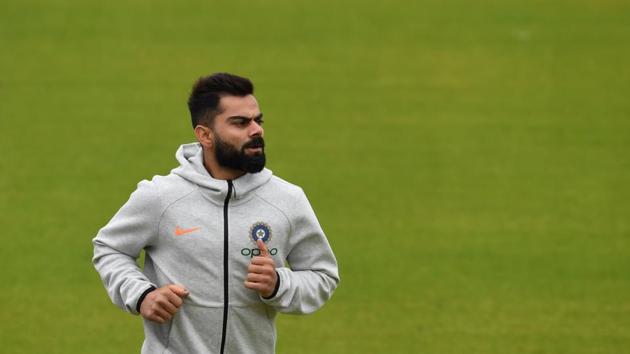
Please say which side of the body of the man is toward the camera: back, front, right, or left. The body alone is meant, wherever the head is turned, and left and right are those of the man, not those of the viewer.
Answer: front

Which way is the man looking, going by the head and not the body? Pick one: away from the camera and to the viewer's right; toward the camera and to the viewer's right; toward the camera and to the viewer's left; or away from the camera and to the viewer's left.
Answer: toward the camera and to the viewer's right
